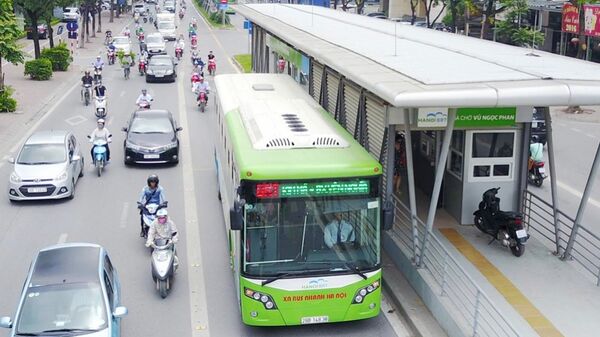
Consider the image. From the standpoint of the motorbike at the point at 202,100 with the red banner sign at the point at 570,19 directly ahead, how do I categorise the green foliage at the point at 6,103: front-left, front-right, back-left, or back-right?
back-left

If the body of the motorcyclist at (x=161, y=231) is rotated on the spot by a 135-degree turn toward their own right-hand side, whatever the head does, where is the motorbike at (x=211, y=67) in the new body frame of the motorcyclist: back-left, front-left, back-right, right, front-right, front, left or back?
front-right

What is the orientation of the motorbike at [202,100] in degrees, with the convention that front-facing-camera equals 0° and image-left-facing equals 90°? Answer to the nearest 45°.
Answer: approximately 0°

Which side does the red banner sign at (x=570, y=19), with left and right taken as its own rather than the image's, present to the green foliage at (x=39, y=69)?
front

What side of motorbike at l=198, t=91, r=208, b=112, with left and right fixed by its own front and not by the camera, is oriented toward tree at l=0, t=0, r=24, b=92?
right

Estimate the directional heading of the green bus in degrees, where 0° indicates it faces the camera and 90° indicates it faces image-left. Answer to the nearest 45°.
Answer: approximately 0°

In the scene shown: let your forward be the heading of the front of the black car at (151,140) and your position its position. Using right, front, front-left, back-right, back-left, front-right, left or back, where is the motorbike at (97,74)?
back
